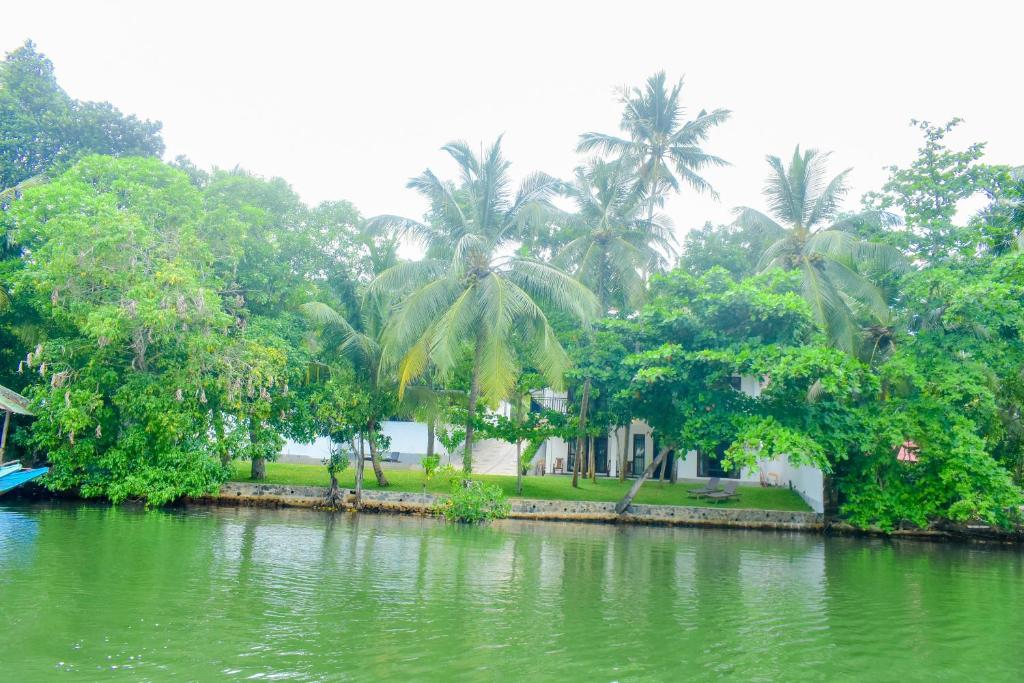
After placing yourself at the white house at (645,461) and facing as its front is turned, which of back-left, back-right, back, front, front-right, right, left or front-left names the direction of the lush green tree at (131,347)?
front-right

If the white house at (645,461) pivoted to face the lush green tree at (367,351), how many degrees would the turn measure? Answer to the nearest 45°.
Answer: approximately 45° to its right

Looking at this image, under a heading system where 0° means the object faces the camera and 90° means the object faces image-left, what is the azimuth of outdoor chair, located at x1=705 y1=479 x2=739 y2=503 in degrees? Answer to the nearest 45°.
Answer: approximately 45°

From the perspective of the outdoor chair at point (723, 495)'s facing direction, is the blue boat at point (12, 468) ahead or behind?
ahead

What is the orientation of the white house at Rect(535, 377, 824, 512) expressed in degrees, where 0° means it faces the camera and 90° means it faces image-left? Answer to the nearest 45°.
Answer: approximately 0°

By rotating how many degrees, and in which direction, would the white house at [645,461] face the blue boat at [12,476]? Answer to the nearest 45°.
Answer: approximately 45° to its right

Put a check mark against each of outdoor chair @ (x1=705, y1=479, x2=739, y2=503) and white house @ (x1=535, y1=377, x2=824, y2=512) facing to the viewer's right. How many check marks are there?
0

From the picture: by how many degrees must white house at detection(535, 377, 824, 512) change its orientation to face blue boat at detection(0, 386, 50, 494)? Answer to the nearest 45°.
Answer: approximately 45° to its right
